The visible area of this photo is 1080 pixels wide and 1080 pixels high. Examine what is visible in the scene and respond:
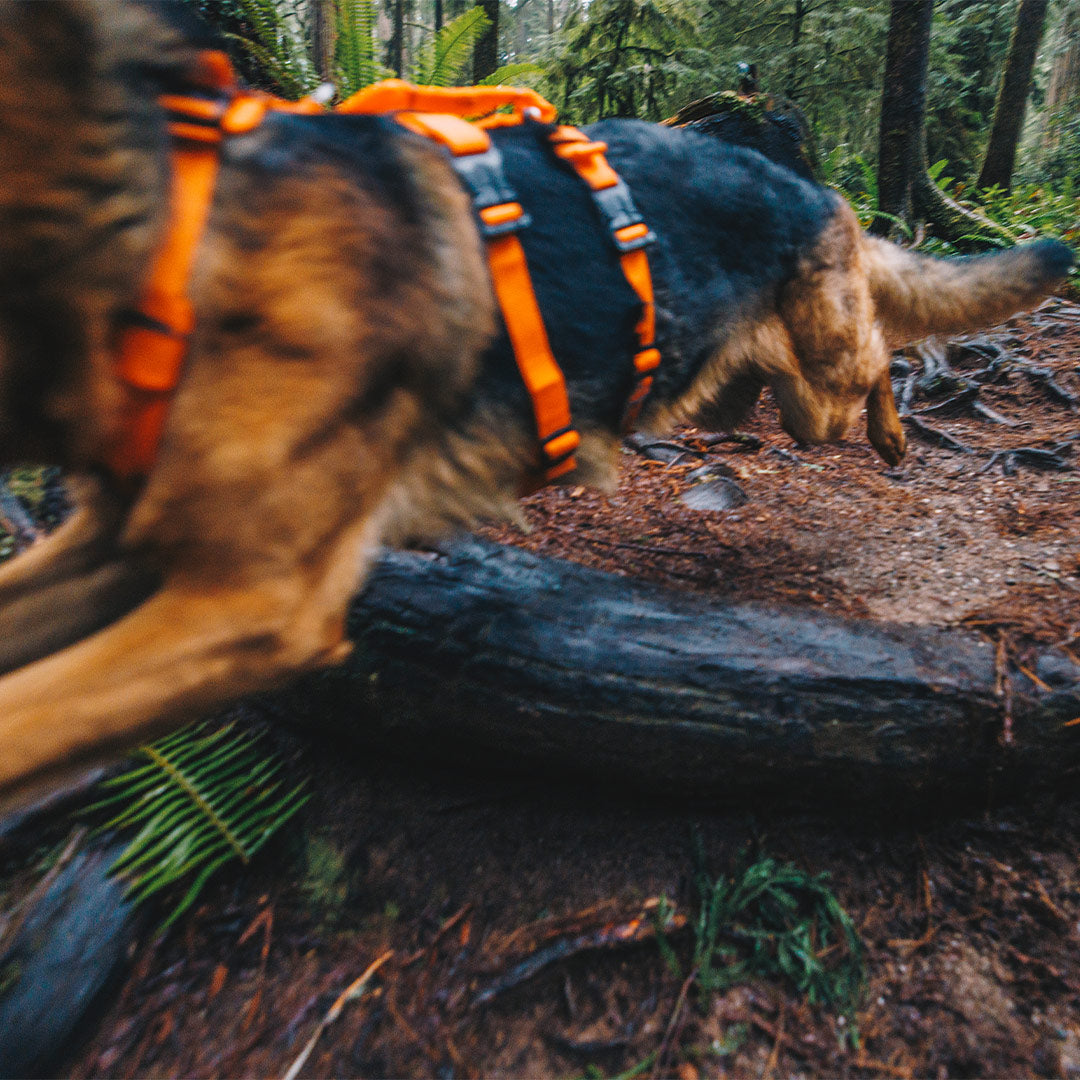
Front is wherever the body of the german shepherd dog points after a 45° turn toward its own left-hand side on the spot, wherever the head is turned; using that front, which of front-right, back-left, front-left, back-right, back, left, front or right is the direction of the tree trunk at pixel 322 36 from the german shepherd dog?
back

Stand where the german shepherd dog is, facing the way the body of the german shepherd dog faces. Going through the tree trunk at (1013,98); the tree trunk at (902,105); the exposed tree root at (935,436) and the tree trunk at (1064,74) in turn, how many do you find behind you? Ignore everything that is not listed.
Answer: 4

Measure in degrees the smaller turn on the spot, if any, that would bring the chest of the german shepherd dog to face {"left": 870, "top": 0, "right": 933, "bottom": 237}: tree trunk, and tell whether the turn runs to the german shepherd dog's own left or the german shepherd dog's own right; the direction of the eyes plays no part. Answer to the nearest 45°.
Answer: approximately 180°

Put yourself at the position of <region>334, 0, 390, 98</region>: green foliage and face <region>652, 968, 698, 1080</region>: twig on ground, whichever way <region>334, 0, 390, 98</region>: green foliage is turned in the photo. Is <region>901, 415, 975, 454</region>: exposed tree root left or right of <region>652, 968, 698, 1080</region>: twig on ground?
left

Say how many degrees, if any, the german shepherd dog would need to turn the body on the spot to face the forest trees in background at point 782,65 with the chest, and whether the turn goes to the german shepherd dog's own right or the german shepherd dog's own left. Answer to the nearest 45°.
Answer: approximately 180°

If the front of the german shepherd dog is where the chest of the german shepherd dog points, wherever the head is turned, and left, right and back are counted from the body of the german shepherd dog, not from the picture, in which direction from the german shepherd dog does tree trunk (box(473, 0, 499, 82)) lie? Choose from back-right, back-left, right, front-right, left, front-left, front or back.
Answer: back-right

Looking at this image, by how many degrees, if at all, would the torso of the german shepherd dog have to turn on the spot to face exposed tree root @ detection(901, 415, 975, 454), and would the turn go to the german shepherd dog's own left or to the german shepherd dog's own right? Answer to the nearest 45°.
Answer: approximately 180°

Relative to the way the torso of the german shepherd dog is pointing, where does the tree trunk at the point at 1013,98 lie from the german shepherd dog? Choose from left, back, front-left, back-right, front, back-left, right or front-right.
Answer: back

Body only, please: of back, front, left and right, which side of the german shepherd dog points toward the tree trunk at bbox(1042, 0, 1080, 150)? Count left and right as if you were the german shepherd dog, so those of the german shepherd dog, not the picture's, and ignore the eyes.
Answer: back

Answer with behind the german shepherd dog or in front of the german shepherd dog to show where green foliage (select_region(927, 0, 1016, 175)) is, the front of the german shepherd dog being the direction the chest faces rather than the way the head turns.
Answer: behind
